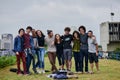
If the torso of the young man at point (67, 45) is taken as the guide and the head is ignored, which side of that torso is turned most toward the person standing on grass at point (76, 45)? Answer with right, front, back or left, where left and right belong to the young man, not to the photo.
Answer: left

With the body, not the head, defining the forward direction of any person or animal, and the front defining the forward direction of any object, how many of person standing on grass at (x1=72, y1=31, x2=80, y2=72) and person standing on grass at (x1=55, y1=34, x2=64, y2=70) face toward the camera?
2

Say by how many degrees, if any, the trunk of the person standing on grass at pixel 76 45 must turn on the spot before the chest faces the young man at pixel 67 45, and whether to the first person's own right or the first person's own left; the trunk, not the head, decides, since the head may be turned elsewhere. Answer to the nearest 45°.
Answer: approximately 90° to the first person's own right

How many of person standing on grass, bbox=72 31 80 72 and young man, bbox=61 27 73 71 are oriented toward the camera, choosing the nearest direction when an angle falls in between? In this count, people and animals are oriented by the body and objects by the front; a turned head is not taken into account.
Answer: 2

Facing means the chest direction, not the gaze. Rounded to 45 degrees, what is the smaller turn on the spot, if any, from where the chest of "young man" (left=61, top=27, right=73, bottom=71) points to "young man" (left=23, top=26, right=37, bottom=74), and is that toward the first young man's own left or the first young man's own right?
approximately 90° to the first young man's own right

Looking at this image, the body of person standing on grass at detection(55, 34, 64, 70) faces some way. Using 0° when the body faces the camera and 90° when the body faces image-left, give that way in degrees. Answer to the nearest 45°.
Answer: approximately 0°

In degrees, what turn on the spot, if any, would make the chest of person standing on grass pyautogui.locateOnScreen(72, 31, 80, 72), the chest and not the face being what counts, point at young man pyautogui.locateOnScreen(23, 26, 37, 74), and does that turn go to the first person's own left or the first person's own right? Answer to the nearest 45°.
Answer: approximately 90° to the first person's own right
